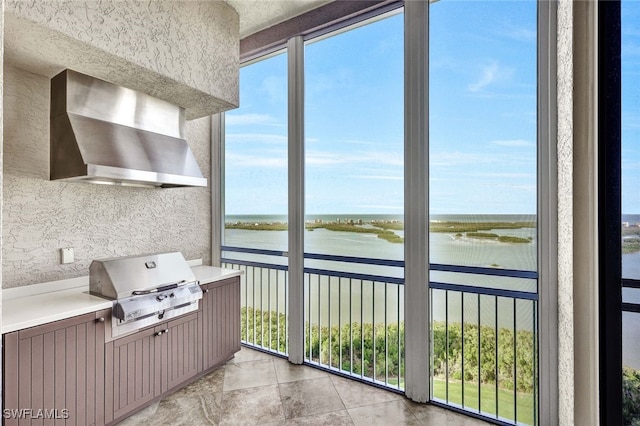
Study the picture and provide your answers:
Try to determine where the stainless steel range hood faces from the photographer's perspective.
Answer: facing the viewer and to the right of the viewer

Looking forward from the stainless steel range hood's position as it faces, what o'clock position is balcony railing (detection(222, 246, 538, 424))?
The balcony railing is roughly at 11 o'clock from the stainless steel range hood.

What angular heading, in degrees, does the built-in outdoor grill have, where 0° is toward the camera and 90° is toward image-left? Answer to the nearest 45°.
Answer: approximately 315°

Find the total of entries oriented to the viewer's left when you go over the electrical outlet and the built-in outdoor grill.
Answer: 0

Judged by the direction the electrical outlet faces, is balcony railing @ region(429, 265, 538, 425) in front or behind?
in front

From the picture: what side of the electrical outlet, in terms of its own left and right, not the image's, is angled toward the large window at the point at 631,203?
front

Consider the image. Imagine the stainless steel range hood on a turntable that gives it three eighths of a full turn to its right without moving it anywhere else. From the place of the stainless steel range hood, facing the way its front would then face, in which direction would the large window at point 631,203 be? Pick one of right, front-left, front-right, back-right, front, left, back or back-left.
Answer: back-left

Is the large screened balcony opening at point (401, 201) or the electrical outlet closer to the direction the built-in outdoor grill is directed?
the large screened balcony opening
